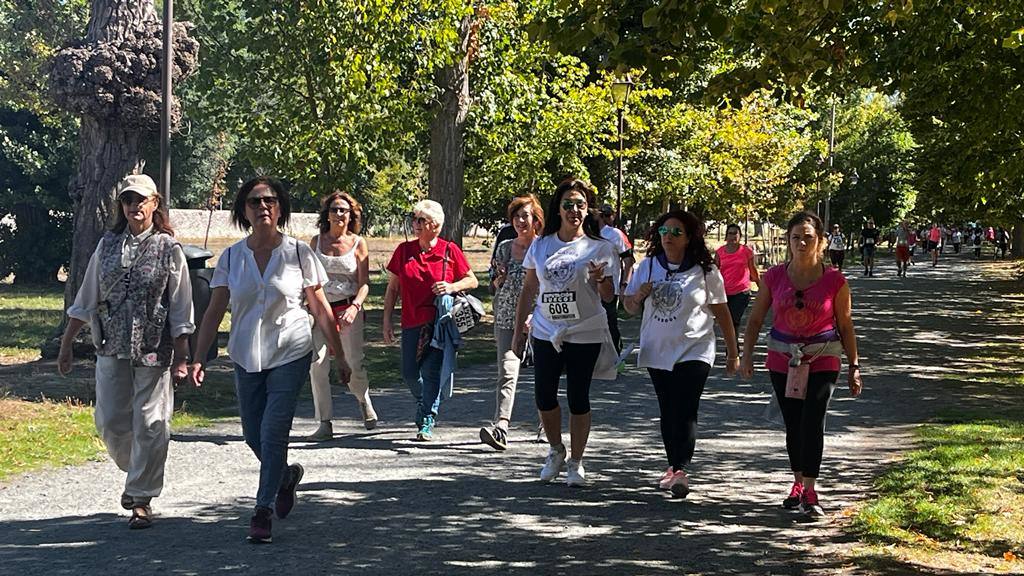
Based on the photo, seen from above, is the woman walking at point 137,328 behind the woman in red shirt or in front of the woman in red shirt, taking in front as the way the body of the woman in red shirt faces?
in front

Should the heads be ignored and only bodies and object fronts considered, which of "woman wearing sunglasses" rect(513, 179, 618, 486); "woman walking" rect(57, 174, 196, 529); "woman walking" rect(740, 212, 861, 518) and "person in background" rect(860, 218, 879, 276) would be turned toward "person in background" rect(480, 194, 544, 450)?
"person in background" rect(860, 218, 879, 276)

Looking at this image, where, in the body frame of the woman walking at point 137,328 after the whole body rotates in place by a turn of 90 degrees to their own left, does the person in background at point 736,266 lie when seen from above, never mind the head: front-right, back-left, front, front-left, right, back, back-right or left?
front-left

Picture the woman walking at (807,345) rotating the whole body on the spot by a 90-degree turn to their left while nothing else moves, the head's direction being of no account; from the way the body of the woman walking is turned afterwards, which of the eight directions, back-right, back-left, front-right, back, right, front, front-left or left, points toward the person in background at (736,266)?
left

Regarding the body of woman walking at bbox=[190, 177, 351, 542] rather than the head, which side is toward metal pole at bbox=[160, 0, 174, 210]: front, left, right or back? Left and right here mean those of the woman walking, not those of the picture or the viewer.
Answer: back

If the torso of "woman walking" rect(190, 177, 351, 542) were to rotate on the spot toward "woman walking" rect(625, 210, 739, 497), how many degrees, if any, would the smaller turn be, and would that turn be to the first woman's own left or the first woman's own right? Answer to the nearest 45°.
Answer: approximately 90° to the first woman's own left

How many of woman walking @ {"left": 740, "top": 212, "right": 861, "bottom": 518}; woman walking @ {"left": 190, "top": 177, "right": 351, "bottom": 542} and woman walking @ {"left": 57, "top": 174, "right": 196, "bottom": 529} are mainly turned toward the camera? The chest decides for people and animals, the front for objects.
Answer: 3
